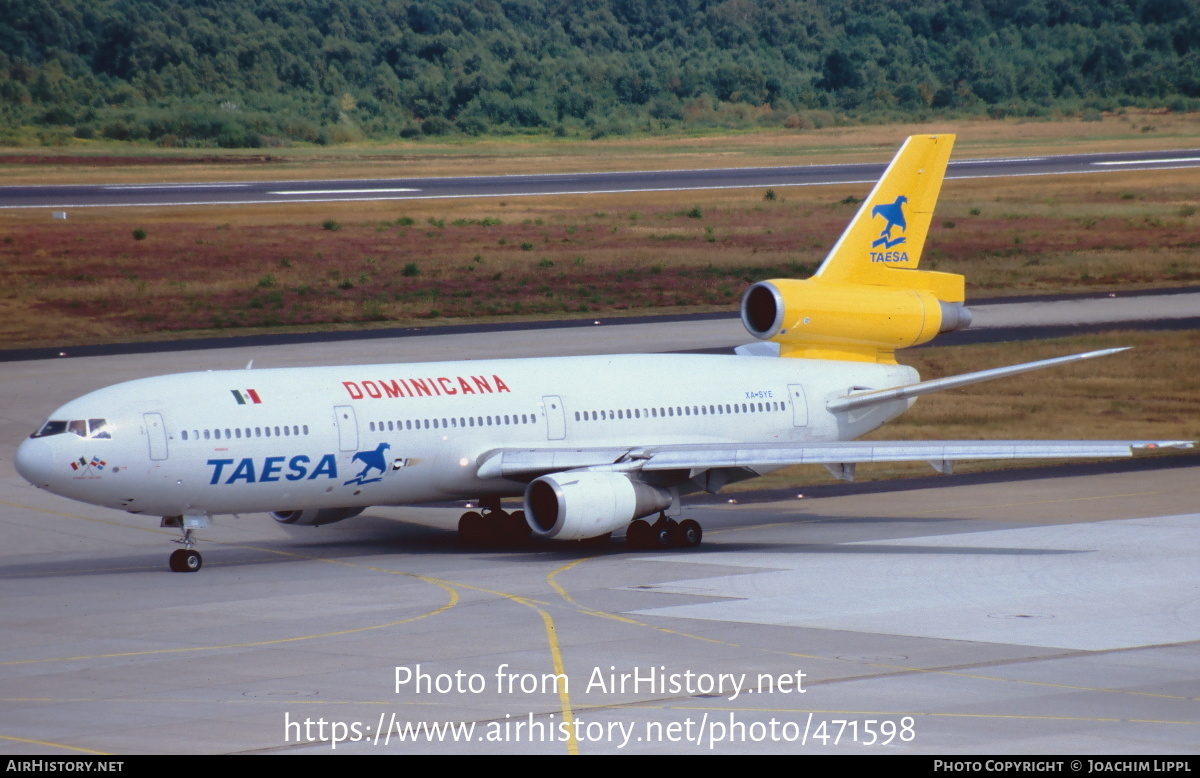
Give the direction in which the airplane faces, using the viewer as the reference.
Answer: facing the viewer and to the left of the viewer
